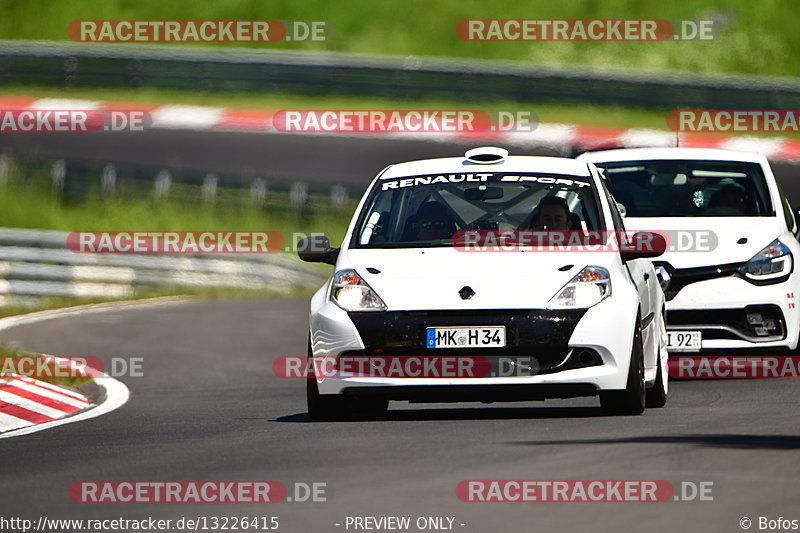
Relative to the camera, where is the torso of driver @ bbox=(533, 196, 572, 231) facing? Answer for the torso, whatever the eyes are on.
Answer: toward the camera

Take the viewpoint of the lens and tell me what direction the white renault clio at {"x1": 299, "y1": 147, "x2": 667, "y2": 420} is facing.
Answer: facing the viewer

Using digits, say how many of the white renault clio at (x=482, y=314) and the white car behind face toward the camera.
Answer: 2

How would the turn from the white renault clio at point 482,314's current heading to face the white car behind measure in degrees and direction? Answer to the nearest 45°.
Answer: approximately 135° to its left

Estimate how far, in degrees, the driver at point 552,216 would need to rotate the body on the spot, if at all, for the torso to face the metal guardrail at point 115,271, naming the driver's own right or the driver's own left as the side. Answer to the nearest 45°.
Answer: approximately 135° to the driver's own right

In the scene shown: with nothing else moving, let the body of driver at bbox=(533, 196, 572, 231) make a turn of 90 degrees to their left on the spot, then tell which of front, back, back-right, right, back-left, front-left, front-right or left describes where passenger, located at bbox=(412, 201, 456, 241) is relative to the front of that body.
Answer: back

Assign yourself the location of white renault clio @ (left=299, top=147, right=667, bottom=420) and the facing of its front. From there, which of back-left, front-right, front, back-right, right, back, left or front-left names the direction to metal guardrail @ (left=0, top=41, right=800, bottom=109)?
back

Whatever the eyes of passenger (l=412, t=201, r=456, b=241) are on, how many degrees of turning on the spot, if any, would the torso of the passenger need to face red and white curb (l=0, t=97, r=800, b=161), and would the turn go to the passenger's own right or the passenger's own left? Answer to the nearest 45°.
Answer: approximately 180°

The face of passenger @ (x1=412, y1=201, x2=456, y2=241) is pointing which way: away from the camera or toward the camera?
toward the camera

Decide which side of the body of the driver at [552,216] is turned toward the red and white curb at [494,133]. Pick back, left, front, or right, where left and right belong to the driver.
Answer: back

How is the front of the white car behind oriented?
toward the camera
